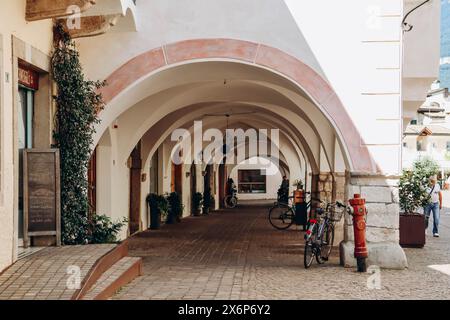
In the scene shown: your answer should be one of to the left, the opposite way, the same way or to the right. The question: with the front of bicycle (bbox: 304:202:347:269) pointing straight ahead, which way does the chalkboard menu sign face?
to the right

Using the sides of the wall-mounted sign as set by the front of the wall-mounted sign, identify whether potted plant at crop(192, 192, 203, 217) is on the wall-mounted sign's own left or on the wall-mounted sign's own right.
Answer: on the wall-mounted sign's own left

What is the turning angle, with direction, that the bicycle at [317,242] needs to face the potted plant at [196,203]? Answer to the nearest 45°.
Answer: approximately 45° to its left

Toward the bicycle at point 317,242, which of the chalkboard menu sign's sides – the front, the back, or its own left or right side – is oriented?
left

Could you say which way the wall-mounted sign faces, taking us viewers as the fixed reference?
facing the viewer and to the right of the viewer

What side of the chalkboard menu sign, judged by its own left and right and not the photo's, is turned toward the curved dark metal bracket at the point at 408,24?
left

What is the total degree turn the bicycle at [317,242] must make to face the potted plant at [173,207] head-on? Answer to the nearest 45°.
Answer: approximately 90° to its left

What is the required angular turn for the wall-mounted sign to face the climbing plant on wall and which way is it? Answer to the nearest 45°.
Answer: approximately 90° to its left
